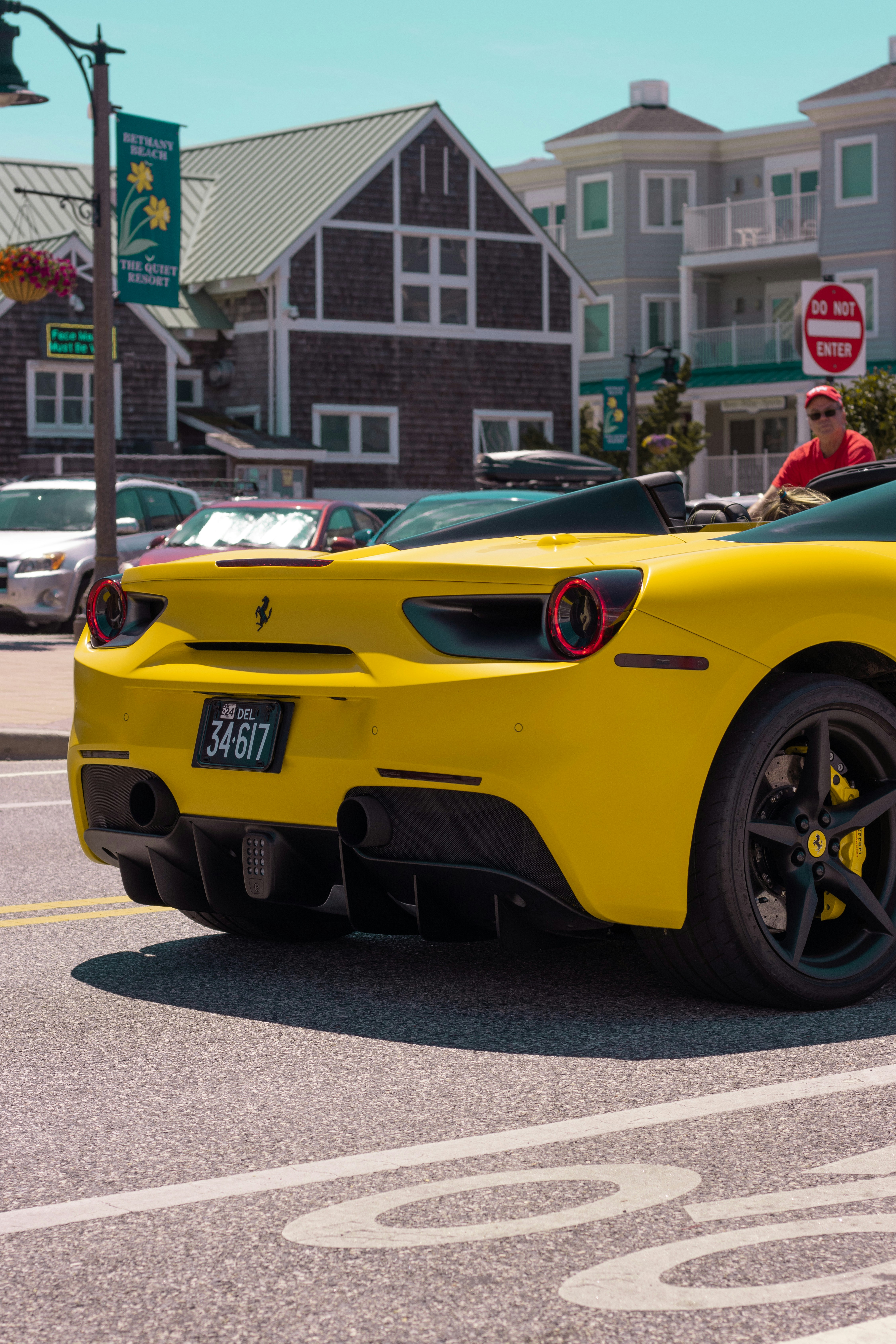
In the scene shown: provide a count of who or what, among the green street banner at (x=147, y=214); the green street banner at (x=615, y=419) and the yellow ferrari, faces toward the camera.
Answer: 2

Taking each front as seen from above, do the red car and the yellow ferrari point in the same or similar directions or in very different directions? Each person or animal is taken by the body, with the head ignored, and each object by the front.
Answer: very different directions

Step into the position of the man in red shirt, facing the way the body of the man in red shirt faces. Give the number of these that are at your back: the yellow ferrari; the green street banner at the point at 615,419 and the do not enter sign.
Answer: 2

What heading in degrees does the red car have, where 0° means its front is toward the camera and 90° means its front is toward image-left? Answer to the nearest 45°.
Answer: approximately 45°

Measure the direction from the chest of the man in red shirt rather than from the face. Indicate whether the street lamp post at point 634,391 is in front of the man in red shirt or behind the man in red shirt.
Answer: behind

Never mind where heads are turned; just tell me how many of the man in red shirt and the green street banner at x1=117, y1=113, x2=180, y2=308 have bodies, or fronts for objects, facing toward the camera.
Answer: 2

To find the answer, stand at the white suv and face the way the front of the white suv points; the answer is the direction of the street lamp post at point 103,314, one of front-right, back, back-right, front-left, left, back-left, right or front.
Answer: front-left

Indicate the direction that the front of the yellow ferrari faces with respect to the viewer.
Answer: facing away from the viewer and to the right of the viewer
